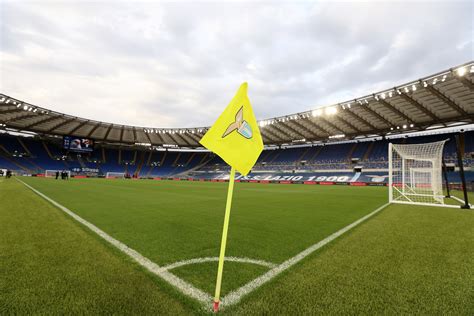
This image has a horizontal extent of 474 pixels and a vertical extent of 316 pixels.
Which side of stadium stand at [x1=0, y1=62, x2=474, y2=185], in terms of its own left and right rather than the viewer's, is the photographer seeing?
front
